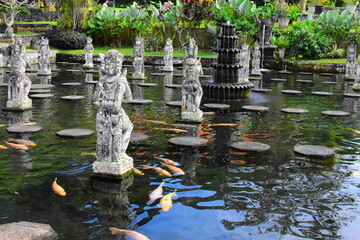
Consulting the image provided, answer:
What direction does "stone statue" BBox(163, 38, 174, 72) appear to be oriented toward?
toward the camera

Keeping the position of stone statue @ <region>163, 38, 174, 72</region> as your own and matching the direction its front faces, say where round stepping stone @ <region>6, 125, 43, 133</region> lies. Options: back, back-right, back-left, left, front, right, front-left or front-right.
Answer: front

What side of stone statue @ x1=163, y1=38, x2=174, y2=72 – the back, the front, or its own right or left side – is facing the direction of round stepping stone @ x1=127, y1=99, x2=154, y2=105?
front

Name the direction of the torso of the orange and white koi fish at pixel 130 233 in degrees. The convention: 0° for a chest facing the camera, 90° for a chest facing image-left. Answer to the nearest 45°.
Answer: approximately 315°

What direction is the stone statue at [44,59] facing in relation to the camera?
toward the camera

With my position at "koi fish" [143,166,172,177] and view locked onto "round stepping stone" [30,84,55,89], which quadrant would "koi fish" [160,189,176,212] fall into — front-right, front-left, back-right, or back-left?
back-left

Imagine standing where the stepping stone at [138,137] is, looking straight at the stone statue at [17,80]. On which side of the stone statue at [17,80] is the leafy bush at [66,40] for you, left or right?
right

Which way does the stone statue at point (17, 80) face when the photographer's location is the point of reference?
facing the viewer

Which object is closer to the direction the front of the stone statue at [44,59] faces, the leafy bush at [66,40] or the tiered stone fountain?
the tiered stone fountain
